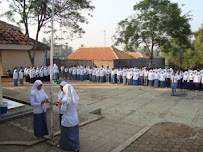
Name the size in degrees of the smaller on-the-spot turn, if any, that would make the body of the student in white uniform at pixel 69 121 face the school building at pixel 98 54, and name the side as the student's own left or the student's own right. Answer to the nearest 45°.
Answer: approximately 45° to the student's own right

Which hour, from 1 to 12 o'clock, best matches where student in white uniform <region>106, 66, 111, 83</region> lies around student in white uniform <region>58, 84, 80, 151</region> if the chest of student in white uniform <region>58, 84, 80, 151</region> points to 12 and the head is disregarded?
student in white uniform <region>106, 66, 111, 83</region> is roughly at 2 o'clock from student in white uniform <region>58, 84, 80, 151</region>.

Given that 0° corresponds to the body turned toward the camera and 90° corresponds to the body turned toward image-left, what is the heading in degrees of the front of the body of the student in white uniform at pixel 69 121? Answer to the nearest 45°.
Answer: approximately 135°

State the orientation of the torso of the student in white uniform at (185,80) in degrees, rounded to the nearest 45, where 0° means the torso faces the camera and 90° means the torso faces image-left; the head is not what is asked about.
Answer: approximately 0°

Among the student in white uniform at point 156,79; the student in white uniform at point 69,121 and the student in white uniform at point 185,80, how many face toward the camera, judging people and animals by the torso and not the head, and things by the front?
2

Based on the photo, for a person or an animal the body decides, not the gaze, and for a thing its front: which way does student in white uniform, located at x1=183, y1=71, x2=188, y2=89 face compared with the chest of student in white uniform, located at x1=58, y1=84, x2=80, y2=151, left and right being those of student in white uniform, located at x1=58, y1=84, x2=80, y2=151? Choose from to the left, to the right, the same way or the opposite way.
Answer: to the left

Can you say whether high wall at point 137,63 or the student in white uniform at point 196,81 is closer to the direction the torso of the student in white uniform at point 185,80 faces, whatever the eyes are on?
the student in white uniform

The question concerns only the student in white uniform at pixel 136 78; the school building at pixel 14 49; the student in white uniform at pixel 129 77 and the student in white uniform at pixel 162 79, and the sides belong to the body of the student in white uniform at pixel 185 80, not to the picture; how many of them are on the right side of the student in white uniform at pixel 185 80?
4

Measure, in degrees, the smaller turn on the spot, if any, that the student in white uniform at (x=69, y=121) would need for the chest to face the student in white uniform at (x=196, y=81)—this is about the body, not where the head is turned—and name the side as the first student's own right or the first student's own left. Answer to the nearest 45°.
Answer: approximately 90° to the first student's own right
